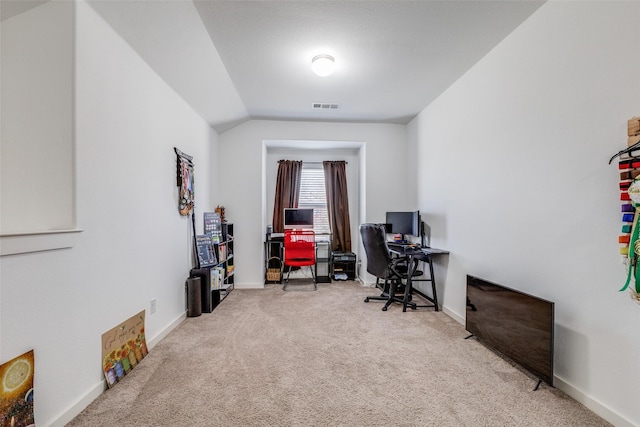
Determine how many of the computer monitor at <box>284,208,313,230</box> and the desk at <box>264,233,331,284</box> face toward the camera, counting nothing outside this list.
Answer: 2

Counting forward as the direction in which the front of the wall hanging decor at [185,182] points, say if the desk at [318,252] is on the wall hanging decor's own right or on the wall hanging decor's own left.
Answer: on the wall hanging decor's own left

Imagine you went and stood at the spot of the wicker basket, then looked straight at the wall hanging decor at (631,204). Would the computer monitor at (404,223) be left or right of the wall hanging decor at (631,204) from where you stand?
left

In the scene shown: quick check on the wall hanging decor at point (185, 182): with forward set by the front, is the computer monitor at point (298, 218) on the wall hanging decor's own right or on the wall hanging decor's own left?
on the wall hanging decor's own left

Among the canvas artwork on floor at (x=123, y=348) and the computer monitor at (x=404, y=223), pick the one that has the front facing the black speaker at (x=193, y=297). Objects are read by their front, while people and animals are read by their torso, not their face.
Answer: the computer monitor

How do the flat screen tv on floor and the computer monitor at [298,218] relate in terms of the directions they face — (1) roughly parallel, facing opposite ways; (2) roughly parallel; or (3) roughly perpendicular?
roughly perpendicular

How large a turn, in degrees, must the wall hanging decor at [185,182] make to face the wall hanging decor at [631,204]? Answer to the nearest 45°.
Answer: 0° — it already faces it

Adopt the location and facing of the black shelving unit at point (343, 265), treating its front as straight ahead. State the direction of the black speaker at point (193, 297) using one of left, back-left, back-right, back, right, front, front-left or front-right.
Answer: front-right

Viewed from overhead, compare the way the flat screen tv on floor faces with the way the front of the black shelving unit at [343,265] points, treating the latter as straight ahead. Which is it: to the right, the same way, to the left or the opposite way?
to the right

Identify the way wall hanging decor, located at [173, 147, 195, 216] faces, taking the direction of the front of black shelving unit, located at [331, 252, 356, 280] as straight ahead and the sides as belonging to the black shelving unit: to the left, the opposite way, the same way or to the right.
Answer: to the left

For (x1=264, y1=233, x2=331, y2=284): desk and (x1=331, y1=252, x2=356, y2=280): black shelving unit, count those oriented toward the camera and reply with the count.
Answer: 2

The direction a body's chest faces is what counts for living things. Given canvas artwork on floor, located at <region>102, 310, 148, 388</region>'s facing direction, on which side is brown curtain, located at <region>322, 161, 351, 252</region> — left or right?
on its left
